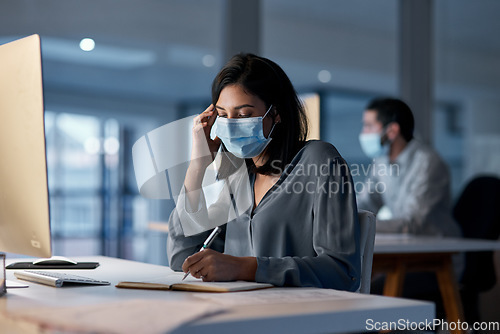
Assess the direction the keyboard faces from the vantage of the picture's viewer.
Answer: facing away from the viewer and to the right of the viewer

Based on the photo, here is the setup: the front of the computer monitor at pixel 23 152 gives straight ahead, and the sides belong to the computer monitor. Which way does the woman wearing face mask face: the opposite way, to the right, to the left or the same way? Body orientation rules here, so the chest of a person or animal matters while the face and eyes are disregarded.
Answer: the opposite way

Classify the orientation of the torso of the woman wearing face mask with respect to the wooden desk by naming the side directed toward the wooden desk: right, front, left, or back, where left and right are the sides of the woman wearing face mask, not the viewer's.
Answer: back

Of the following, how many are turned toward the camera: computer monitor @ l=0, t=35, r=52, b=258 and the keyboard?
0

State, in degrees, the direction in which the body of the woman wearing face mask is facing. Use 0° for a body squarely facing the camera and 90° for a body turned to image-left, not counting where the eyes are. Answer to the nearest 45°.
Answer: approximately 45°

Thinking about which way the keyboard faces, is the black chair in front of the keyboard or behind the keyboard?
in front

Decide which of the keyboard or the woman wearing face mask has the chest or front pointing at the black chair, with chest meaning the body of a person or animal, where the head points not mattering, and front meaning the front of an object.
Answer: the keyboard

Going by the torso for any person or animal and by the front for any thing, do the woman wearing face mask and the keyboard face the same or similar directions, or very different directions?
very different directions

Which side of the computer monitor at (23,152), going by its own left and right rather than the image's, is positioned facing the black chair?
front

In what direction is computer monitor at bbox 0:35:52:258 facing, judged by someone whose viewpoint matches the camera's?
facing away from the viewer and to the right of the viewer

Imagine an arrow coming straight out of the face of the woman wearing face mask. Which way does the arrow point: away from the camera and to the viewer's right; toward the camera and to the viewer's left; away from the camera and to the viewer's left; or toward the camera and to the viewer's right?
toward the camera and to the viewer's left

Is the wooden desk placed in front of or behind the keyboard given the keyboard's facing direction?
in front
